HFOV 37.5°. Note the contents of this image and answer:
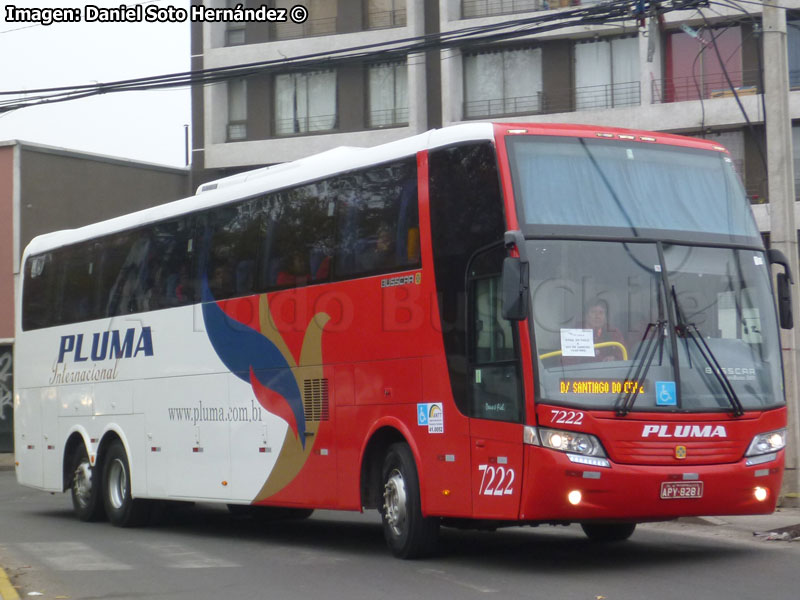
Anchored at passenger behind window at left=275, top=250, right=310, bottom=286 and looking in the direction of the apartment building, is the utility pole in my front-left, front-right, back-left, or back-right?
front-right

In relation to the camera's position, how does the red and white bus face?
facing the viewer and to the right of the viewer

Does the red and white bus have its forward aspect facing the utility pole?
no

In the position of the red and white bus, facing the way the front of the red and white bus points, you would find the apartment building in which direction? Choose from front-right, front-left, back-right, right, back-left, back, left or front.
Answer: back-left
